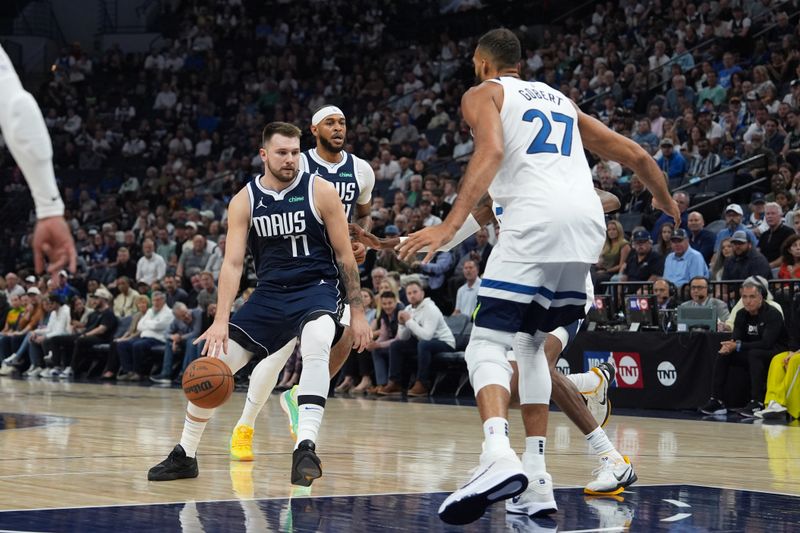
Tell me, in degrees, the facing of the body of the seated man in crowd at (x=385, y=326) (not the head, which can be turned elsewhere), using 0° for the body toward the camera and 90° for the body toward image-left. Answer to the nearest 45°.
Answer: approximately 45°

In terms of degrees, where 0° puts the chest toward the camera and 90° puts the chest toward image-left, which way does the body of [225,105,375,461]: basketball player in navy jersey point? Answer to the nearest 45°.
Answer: approximately 0°

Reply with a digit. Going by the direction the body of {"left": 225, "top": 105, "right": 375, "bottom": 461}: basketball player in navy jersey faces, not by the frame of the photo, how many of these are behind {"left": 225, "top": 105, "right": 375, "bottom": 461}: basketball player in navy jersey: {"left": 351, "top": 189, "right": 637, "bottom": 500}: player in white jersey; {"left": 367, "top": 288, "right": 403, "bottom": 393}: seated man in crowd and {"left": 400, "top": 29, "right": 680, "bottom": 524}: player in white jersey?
1

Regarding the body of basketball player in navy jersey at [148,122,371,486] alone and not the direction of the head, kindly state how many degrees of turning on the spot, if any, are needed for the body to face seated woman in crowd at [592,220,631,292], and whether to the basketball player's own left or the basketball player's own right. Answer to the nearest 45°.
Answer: approximately 135° to the basketball player's own left

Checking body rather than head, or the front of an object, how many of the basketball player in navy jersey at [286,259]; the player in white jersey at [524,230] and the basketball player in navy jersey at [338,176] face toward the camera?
2

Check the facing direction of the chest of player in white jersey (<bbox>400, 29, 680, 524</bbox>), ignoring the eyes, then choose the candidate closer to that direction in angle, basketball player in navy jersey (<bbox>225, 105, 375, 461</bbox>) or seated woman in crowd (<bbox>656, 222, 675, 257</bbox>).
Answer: the basketball player in navy jersey

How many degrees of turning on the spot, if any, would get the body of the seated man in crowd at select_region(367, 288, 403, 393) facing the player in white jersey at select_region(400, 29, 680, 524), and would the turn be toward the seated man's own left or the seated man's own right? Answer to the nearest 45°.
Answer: approximately 45° to the seated man's own left

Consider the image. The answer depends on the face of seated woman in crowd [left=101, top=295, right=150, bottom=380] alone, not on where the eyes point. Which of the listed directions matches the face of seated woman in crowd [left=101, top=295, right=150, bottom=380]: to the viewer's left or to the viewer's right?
to the viewer's right

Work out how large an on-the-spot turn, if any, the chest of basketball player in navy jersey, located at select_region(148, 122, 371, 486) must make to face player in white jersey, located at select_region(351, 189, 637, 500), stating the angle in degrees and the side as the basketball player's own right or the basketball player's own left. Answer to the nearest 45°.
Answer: approximately 45° to the basketball player's own left

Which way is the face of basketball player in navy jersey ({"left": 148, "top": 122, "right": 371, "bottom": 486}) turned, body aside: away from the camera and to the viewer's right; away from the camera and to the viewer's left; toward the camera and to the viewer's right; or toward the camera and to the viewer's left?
toward the camera and to the viewer's right

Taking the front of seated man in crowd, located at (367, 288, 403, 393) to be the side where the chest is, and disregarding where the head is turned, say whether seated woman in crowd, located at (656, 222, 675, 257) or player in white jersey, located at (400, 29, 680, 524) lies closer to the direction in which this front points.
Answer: the player in white jersey

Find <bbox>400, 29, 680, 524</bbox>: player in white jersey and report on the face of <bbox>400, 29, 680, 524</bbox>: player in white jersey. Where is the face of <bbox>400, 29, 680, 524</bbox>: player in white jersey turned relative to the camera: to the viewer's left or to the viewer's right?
to the viewer's left

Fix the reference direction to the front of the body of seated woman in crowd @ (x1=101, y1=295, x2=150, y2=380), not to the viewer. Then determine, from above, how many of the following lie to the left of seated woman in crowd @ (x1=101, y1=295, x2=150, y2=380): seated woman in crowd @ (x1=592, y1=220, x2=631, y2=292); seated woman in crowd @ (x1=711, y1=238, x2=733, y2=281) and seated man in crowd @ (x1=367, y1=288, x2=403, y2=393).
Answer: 3

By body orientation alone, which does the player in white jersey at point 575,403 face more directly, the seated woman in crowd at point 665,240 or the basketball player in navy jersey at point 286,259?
the basketball player in navy jersey

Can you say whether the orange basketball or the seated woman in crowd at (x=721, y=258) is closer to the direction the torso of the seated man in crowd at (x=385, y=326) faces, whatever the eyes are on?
the orange basketball
